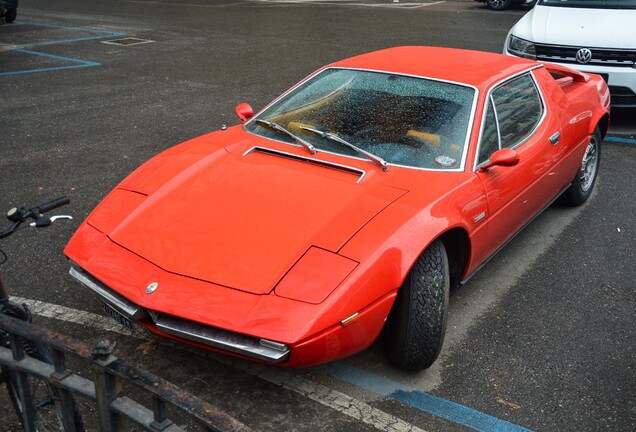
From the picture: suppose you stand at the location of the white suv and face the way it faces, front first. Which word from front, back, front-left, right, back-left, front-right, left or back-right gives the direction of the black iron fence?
front

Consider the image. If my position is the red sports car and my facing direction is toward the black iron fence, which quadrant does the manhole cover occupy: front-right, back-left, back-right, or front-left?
back-right

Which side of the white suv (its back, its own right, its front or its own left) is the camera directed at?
front

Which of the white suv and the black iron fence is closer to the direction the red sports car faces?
the black iron fence

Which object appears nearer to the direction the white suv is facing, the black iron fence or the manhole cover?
the black iron fence

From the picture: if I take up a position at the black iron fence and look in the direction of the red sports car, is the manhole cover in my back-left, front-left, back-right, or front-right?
front-left

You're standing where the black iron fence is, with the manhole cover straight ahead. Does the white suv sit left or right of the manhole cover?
right

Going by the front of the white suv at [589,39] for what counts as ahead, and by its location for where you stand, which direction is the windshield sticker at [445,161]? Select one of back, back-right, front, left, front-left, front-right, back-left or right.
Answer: front

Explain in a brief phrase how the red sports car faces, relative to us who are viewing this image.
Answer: facing the viewer and to the left of the viewer

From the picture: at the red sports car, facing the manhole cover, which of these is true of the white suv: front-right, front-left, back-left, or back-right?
front-right

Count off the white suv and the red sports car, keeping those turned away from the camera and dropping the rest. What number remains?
0
